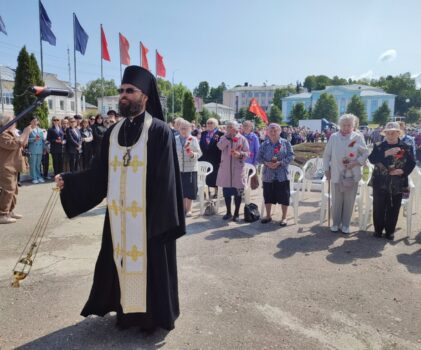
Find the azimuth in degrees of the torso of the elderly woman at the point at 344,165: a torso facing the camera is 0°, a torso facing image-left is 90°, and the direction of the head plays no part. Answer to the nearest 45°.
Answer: approximately 0°

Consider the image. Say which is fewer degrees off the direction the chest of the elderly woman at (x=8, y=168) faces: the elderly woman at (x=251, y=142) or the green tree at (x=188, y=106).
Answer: the elderly woman

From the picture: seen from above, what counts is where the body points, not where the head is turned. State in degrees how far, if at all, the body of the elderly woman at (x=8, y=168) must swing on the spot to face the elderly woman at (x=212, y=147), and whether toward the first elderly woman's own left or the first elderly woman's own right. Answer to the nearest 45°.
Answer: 0° — they already face them

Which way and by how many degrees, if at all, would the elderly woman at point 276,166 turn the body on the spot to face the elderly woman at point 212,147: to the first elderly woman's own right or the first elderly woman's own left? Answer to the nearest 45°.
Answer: approximately 135° to the first elderly woman's own right

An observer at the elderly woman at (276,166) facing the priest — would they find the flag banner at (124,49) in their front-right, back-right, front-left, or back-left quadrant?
back-right

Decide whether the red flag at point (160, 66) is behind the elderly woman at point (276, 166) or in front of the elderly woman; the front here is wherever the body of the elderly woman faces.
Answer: behind

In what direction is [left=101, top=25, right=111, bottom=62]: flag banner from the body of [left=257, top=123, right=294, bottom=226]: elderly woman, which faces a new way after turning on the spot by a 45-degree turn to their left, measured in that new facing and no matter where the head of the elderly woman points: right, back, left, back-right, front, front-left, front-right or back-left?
back

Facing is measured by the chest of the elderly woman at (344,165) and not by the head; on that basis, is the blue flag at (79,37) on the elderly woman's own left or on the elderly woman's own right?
on the elderly woman's own right

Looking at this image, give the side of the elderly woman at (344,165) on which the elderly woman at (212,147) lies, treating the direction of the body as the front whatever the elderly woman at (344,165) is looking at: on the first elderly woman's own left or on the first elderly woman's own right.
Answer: on the first elderly woman's own right

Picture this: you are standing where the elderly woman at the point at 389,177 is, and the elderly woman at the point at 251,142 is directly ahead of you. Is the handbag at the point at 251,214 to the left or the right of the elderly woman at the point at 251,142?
left

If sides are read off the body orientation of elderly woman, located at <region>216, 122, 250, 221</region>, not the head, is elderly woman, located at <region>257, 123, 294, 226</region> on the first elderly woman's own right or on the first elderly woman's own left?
on the first elderly woman's own left
